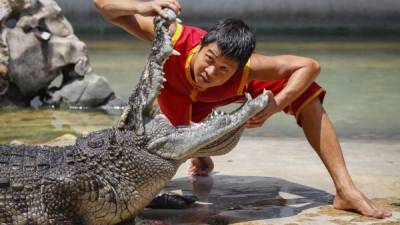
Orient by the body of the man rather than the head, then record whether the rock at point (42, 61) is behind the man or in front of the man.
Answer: behind

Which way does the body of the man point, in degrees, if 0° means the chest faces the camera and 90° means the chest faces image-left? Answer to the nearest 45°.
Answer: approximately 0°
